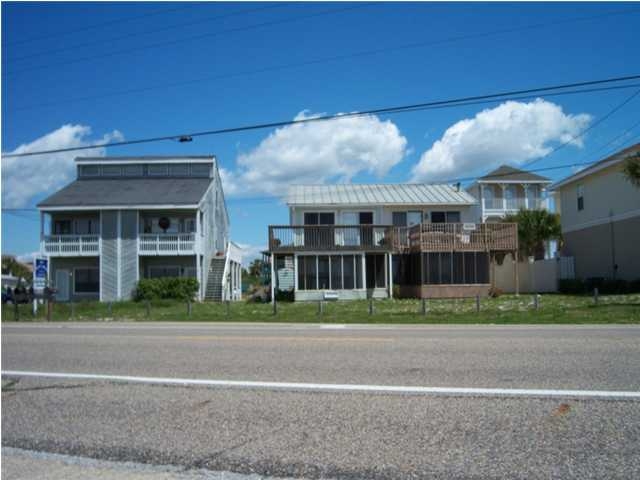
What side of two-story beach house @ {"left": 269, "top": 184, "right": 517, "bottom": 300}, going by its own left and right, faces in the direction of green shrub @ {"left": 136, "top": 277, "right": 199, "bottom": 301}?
right

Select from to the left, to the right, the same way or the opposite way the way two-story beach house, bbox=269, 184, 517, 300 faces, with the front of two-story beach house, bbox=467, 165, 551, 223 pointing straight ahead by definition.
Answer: the same way

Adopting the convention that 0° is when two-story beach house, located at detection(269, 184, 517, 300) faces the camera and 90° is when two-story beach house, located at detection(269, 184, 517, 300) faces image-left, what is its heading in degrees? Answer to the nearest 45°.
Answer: approximately 0°

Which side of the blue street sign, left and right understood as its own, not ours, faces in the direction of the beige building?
left

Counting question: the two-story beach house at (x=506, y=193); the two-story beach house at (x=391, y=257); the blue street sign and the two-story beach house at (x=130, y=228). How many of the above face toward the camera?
4

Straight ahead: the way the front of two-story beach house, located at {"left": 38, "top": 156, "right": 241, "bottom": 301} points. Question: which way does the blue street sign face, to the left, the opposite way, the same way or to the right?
the same way

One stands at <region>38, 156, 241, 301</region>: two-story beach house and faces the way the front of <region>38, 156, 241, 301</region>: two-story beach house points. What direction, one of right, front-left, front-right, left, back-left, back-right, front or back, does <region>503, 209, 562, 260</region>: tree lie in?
left

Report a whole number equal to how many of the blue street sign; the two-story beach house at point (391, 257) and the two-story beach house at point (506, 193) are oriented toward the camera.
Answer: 3

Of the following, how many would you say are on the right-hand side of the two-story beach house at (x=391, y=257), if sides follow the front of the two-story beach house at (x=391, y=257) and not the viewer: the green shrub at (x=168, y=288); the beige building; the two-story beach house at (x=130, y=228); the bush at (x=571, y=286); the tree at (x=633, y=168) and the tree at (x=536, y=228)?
2

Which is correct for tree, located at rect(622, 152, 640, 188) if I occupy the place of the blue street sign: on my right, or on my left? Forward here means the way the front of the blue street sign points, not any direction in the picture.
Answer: on my left

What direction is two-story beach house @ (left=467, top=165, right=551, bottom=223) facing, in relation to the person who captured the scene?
facing the viewer

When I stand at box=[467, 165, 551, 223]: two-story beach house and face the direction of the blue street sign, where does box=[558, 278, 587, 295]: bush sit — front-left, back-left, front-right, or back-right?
front-left

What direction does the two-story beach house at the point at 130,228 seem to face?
toward the camera

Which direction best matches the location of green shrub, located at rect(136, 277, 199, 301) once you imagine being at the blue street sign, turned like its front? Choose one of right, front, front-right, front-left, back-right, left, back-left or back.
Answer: back-left

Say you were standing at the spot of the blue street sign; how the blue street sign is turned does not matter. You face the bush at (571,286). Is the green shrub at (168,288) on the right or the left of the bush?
left
